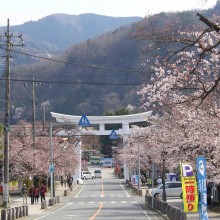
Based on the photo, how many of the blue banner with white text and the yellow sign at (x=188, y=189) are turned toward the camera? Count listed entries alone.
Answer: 2

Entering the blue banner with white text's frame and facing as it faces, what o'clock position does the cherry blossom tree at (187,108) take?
The cherry blossom tree is roughly at 6 o'clock from the blue banner with white text.

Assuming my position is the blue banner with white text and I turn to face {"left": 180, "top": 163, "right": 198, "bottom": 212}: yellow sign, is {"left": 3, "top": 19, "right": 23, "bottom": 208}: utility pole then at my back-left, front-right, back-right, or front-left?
front-left

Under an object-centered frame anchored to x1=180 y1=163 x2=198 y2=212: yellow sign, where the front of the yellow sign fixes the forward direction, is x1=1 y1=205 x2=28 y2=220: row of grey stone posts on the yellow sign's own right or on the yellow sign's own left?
on the yellow sign's own right

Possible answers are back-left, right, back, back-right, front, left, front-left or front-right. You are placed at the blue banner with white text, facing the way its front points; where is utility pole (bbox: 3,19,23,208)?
back-right

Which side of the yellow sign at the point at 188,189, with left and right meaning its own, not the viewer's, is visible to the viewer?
front

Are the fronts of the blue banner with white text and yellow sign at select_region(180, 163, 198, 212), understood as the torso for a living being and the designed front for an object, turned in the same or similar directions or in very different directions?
same or similar directions

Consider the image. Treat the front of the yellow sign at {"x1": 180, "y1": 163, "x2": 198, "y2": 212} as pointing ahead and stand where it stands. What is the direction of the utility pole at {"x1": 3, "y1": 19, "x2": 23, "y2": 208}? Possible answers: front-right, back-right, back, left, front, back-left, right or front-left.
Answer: back-right

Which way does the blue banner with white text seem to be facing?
toward the camera
